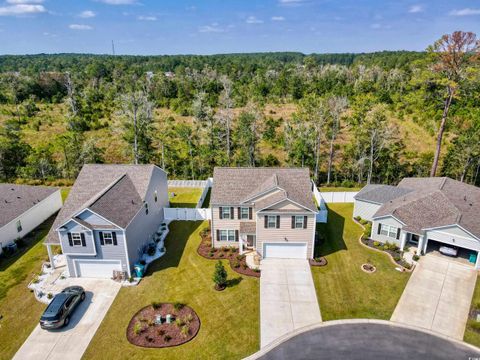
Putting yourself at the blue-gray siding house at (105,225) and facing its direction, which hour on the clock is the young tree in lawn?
The young tree in lawn is roughly at 9 o'clock from the blue-gray siding house.

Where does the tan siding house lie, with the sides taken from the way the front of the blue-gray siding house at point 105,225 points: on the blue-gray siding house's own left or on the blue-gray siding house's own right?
on the blue-gray siding house's own left

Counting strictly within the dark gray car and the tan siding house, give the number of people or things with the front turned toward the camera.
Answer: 1

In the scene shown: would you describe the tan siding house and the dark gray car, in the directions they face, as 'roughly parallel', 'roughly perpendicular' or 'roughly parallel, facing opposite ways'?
roughly parallel, facing opposite ways

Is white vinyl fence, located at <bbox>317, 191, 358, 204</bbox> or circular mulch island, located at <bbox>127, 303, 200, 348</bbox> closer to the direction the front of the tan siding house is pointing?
the circular mulch island

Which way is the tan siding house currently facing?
toward the camera

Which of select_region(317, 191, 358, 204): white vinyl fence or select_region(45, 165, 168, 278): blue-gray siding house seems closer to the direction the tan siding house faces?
the blue-gray siding house

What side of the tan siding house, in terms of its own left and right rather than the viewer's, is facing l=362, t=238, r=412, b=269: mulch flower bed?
left

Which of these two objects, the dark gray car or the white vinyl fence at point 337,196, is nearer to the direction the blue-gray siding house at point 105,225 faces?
the dark gray car

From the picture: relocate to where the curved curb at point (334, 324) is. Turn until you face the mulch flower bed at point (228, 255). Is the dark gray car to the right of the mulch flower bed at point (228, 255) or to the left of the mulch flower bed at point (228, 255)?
left

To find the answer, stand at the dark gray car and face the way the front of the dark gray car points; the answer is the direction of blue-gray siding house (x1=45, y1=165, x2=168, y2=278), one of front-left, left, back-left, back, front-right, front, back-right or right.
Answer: front

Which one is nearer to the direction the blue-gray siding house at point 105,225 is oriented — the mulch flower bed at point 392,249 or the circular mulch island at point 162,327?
the circular mulch island

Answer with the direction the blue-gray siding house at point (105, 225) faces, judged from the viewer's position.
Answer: facing the viewer and to the left of the viewer

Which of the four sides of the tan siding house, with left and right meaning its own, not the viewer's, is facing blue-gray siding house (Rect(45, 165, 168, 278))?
right

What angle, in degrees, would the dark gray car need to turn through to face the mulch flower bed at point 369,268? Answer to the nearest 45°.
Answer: approximately 45° to its right

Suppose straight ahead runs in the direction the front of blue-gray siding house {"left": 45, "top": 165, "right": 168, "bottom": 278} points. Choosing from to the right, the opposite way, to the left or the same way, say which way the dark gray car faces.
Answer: the opposite way

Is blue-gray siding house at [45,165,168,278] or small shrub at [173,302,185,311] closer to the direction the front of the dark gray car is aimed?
the blue-gray siding house

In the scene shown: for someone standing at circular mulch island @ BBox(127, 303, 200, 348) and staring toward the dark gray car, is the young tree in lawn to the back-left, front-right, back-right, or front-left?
back-right

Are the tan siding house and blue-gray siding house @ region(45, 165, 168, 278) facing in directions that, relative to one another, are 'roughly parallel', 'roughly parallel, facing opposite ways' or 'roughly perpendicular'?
roughly parallel

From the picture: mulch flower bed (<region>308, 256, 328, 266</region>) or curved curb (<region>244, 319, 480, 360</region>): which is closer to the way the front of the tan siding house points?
the curved curb

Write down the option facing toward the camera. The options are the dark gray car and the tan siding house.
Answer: the tan siding house
